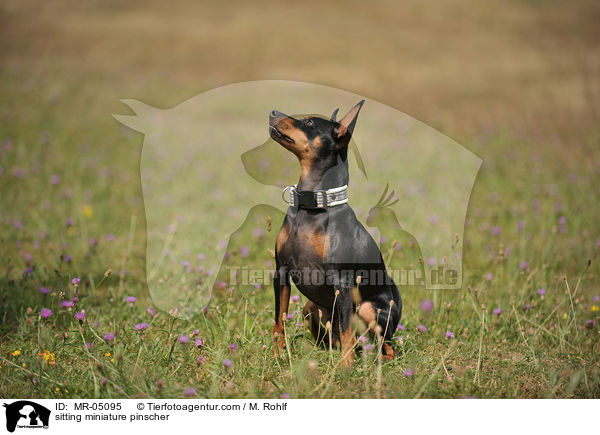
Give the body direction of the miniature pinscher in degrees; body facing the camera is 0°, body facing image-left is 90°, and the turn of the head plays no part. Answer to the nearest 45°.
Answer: approximately 45°

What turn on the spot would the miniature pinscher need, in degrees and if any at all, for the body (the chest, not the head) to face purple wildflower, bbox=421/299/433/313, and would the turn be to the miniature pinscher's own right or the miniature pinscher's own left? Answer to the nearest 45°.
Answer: approximately 180°
